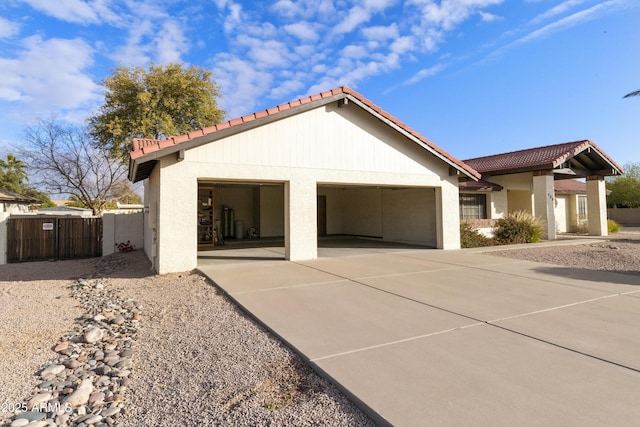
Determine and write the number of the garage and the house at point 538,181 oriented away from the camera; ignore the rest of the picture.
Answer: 0

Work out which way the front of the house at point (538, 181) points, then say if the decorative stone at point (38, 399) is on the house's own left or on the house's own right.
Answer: on the house's own right

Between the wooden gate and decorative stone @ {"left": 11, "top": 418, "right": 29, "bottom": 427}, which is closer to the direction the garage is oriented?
the decorative stone

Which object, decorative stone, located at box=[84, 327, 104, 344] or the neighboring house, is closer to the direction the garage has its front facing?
the decorative stone

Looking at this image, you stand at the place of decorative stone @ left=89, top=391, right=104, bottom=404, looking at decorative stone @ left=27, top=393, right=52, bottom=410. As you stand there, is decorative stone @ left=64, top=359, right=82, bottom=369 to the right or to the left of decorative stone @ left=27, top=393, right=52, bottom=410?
right

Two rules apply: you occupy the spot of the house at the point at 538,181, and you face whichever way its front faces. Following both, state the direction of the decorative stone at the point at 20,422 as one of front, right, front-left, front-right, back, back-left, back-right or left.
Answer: front-right

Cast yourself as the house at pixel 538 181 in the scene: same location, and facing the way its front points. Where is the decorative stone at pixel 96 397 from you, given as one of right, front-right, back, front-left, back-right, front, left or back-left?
front-right

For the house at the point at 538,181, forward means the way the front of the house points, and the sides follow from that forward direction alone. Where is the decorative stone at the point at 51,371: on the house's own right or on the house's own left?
on the house's own right

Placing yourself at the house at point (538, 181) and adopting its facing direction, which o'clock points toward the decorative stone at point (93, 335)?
The decorative stone is roughly at 2 o'clock from the house.

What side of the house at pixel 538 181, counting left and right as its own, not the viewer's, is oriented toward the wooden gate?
right

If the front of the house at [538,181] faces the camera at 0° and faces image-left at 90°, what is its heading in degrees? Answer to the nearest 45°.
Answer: approximately 315°
